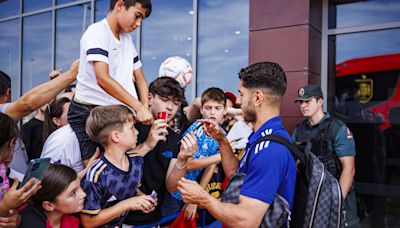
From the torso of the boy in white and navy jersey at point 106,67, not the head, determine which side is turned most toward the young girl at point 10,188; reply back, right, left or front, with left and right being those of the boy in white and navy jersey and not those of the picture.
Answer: right

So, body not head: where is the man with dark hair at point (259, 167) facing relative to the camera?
to the viewer's left

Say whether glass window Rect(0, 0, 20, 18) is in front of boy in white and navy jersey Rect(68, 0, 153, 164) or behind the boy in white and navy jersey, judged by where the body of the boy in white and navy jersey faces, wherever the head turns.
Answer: behind

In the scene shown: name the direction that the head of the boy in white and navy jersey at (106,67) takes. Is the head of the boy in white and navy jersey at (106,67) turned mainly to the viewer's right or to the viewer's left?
to the viewer's right

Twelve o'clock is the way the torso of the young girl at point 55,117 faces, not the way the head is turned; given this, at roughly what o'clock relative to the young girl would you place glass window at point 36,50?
The glass window is roughly at 9 o'clock from the young girl.

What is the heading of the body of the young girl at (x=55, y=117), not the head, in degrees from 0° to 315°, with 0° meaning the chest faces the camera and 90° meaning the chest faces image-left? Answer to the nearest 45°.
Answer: approximately 270°

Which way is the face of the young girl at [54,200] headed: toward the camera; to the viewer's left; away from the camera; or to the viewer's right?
to the viewer's right

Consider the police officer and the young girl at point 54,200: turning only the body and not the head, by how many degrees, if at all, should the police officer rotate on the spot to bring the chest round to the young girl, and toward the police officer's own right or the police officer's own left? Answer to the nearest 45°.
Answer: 0° — they already face them

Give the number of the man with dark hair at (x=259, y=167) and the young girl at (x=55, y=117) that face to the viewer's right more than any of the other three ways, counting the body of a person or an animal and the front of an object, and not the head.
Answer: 1
